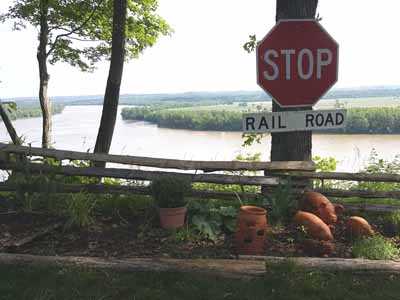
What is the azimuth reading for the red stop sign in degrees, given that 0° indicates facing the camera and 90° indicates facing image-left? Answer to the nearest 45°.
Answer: approximately 0°

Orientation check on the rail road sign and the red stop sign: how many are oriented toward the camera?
2

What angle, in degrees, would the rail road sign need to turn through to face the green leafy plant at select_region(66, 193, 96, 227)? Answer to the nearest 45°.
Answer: approximately 90° to its right

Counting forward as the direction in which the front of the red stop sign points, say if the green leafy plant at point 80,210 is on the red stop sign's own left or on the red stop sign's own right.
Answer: on the red stop sign's own right
